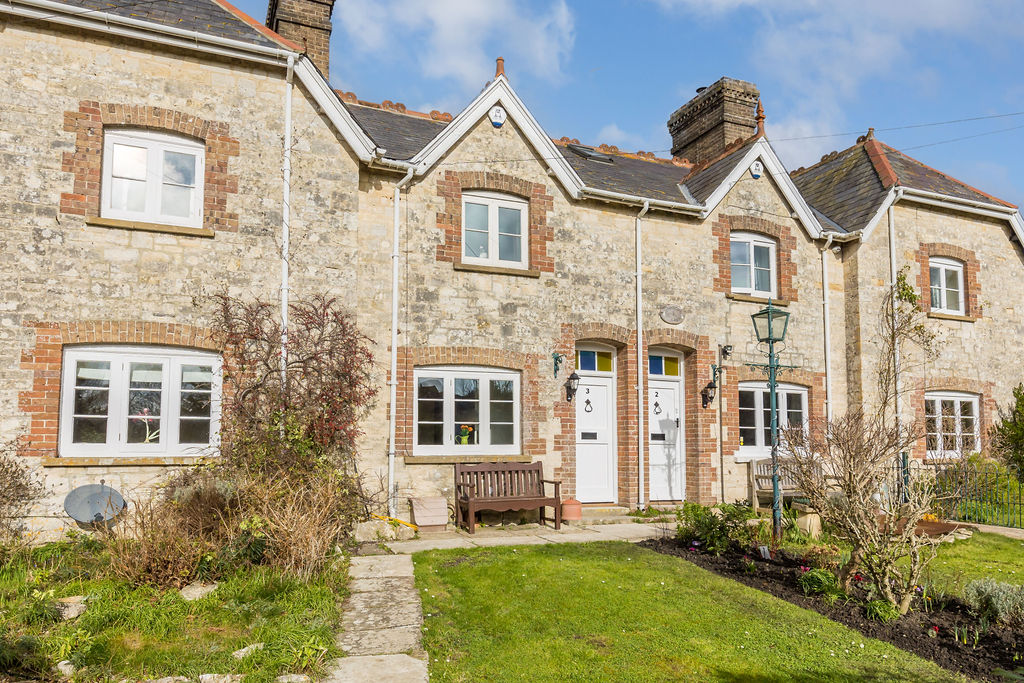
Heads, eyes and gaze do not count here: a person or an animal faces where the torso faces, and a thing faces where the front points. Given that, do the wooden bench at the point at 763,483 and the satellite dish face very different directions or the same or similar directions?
same or similar directions

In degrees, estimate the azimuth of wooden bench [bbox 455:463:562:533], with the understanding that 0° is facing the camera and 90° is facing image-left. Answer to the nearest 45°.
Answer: approximately 315°

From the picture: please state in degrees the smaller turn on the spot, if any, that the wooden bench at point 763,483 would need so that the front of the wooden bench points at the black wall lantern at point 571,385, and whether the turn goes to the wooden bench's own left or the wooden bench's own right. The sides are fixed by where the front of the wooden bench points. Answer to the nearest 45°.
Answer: approximately 90° to the wooden bench's own right

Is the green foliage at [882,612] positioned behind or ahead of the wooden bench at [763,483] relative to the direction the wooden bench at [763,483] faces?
ahead

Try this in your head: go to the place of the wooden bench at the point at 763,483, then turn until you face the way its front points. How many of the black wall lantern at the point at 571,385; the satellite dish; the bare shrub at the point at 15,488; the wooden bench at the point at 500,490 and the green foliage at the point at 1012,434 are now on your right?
4

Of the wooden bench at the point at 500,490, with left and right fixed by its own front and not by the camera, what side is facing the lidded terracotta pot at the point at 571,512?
left

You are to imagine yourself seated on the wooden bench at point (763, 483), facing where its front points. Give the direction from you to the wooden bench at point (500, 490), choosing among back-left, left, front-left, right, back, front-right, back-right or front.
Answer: right

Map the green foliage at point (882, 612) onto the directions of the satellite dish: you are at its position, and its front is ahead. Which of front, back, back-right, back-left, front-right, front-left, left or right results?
front-left

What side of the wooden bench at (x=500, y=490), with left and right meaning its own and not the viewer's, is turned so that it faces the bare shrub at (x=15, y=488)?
right

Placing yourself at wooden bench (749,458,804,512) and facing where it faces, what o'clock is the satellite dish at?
The satellite dish is roughly at 3 o'clock from the wooden bench.

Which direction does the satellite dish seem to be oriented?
toward the camera

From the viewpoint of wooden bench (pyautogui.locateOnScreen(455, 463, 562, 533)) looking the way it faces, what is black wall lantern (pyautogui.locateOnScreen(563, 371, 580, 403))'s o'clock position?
The black wall lantern is roughly at 9 o'clock from the wooden bench.

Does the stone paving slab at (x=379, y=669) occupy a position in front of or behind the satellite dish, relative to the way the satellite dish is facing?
in front

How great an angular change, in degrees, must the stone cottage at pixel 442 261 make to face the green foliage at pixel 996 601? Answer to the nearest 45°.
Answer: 0° — it already faces it

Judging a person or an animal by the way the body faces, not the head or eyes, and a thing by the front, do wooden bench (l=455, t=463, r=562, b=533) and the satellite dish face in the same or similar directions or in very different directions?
same or similar directions

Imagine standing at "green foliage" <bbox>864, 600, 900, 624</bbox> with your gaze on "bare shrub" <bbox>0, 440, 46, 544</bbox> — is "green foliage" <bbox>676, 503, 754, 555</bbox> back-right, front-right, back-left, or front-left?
front-right

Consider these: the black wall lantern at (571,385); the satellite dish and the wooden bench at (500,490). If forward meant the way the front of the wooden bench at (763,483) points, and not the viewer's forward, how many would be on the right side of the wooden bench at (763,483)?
3

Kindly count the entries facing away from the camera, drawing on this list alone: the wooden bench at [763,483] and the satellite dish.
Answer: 0
